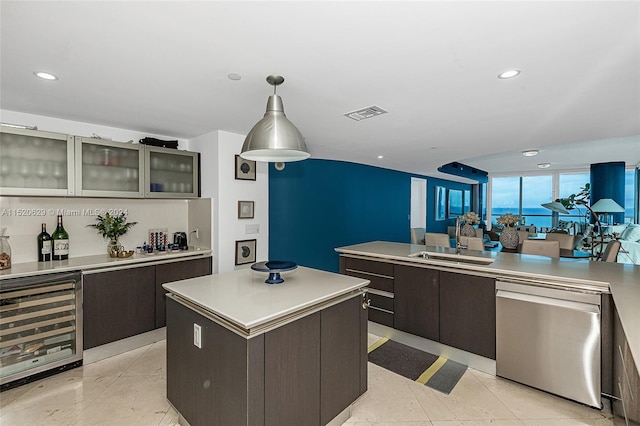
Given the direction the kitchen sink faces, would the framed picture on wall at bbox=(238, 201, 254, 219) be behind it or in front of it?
in front

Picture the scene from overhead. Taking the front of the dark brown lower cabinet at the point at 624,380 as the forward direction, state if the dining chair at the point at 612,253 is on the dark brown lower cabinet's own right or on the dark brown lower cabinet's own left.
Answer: on the dark brown lower cabinet's own right

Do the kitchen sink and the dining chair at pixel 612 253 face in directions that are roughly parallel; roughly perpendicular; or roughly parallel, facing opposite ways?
roughly perpendicular

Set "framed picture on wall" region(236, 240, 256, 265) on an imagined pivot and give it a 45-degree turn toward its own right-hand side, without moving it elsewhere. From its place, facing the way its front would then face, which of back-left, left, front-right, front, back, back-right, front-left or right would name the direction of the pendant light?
front

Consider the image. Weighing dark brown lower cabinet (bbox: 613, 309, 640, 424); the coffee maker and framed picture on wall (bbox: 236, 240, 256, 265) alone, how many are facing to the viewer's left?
1

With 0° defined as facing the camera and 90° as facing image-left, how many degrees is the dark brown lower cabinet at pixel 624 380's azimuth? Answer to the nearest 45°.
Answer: approximately 90°

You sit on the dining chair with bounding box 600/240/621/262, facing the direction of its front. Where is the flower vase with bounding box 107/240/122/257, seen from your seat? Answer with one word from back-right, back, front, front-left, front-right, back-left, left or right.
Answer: left

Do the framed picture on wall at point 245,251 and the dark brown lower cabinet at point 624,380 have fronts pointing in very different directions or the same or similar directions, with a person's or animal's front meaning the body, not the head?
very different directions

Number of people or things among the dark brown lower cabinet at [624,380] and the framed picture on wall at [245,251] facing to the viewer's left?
1

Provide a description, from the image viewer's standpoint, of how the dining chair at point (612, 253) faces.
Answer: facing away from the viewer and to the left of the viewer

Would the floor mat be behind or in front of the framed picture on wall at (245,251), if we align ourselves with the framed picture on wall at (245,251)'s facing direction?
in front
